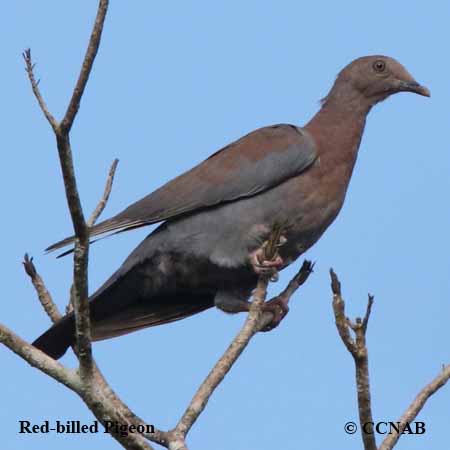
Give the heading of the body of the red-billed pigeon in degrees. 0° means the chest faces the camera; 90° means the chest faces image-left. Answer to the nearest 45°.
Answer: approximately 270°
